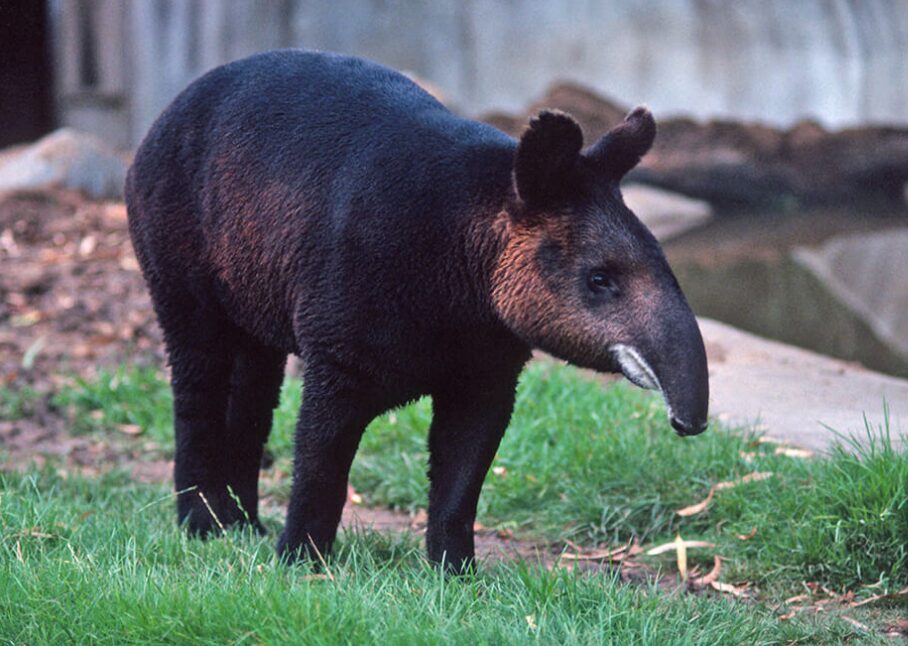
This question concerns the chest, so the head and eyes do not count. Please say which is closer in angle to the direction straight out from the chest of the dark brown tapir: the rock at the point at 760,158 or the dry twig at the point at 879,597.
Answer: the dry twig

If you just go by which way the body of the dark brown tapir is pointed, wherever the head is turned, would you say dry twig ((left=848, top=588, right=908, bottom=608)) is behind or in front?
in front

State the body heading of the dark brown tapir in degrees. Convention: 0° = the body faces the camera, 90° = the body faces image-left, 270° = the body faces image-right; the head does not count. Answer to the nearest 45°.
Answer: approximately 315°

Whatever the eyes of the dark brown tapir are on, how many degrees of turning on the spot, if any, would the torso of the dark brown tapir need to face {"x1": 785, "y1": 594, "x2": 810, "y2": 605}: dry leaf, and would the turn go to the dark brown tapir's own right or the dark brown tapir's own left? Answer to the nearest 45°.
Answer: approximately 45° to the dark brown tapir's own left

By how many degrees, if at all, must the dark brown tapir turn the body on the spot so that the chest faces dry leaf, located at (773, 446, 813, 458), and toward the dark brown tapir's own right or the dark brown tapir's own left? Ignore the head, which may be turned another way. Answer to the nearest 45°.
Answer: approximately 90° to the dark brown tapir's own left

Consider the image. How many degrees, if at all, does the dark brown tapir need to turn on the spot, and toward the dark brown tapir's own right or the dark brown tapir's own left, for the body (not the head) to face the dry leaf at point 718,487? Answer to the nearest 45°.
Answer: approximately 90° to the dark brown tapir's own left

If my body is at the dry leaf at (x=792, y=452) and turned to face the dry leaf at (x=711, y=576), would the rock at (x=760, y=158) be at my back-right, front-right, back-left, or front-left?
back-right

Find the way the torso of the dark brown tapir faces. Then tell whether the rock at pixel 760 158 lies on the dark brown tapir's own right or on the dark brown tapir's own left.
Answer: on the dark brown tapir's own left
